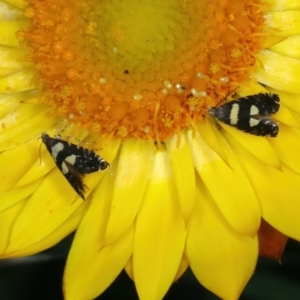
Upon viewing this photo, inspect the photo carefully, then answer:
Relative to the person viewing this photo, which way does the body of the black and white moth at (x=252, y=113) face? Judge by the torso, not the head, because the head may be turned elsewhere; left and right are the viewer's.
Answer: facing to the left of the viewer

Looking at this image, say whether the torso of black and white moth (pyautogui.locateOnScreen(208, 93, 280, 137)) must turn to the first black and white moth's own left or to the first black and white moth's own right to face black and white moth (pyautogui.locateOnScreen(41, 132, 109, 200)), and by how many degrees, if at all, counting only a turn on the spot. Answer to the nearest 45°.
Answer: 0° — it already faces it

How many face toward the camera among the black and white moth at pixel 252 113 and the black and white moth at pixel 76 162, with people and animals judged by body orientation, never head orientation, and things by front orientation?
0
